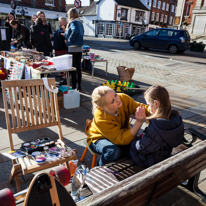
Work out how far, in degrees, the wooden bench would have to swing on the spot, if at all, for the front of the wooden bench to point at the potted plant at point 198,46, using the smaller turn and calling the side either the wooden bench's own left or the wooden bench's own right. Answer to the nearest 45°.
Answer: approximately 45° to the wooden bench's own right

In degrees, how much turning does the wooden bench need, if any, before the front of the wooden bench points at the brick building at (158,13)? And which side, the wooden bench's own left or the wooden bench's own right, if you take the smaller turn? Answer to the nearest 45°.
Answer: approximately 45° to the wooden bench's own right

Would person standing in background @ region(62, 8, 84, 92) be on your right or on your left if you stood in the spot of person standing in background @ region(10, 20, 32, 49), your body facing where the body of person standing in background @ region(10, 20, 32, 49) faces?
on your left

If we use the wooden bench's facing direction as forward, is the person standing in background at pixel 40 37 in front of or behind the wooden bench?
in front

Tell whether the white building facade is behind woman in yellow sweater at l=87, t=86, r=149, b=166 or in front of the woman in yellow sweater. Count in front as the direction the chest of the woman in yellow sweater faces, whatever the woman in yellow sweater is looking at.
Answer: behind

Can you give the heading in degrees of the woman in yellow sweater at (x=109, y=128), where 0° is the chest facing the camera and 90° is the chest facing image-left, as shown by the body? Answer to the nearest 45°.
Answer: approximately 315°

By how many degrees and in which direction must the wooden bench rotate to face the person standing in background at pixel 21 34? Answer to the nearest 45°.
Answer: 0° — it already faces them

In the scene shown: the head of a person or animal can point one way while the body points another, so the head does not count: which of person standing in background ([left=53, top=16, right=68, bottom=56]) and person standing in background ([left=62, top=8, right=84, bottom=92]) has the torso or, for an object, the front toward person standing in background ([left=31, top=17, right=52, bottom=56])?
person standing in background ([left=62, top=8, right=84, bottom=92])

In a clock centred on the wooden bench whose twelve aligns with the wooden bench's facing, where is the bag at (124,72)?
The bag is roughly at 1 o'clock from the wooden bench.

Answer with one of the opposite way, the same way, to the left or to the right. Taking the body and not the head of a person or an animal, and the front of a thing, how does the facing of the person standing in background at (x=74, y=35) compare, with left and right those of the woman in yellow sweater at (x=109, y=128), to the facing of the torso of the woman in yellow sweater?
the opposite way
